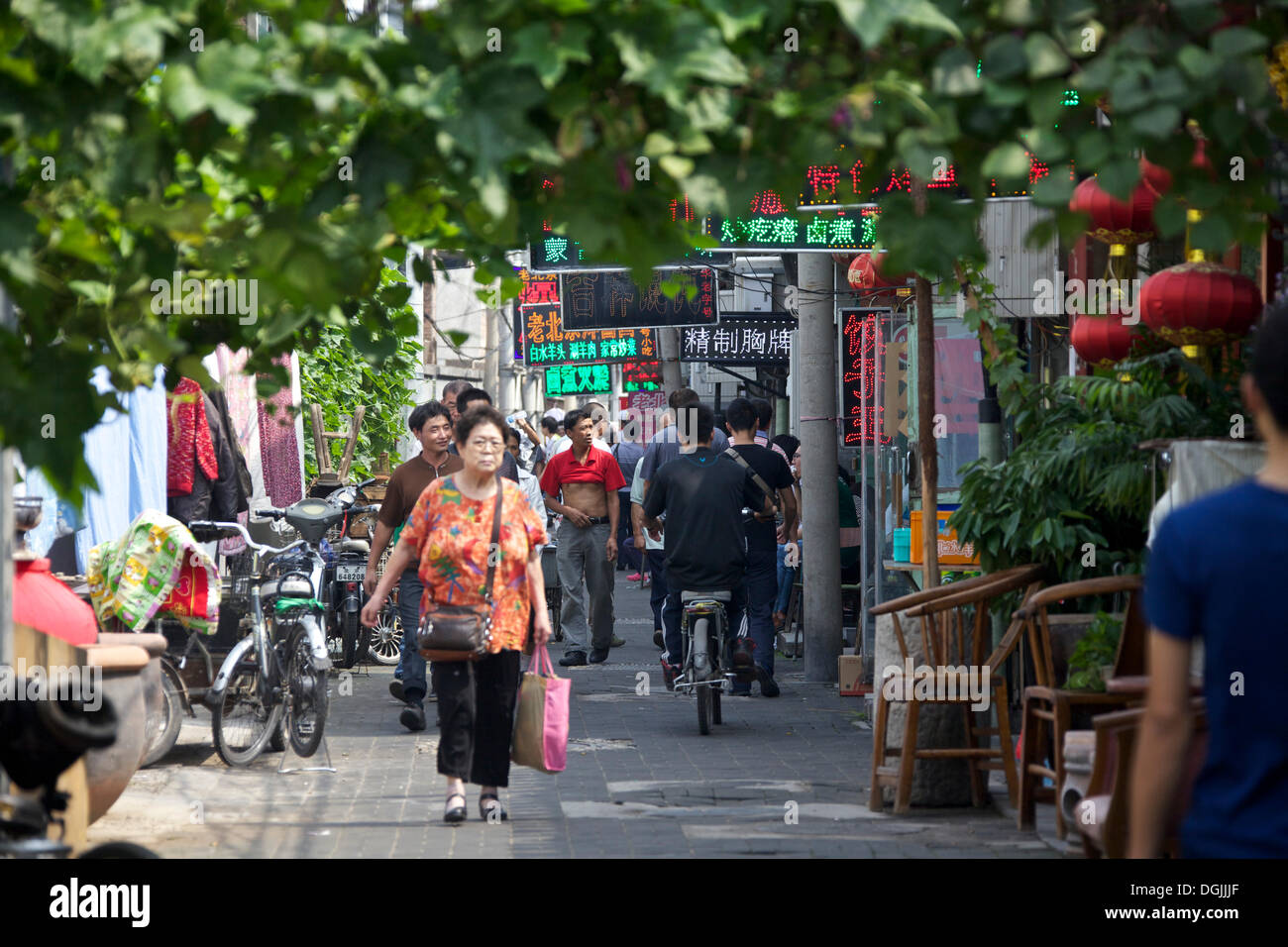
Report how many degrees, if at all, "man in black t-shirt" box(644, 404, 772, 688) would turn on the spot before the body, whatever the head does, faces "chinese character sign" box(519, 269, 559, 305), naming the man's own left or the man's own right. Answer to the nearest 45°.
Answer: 0° — they already face it

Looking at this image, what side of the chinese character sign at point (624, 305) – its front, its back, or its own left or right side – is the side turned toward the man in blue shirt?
front

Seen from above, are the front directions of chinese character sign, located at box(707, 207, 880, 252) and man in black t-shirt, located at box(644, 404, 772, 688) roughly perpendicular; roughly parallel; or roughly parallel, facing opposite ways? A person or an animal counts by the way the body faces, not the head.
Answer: roughly parallel, facing opposite ways

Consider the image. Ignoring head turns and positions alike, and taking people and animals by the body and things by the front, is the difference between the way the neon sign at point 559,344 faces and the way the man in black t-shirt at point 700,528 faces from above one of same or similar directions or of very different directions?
very different directions

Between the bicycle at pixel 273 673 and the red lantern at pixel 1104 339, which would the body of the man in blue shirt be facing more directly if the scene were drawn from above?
the red lantern

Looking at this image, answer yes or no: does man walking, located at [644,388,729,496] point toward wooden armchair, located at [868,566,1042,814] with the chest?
no

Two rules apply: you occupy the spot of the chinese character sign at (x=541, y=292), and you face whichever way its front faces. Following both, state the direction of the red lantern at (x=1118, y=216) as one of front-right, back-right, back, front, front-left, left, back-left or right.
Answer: front

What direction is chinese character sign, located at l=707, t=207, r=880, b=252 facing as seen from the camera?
toward the camera

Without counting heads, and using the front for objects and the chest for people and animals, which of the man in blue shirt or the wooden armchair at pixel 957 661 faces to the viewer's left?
the wooden armchair

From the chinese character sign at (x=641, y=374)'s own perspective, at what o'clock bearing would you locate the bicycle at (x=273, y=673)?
The bicycle is roughly at 12 o'clock from the chinese character sign.

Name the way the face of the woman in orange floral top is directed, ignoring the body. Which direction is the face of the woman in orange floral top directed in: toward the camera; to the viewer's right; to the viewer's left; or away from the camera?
toward the camera

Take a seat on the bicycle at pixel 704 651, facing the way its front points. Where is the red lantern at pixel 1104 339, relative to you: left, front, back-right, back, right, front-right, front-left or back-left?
back-right

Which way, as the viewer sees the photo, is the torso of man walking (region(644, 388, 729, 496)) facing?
away from the camera

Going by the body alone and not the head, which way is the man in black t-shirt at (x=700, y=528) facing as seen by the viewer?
away from the camera

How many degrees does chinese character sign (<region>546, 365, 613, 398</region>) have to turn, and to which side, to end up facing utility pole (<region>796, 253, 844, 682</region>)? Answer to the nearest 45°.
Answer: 0° — it already faces it

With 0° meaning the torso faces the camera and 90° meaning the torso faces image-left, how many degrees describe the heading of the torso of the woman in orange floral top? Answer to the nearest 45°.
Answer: approximately 0°

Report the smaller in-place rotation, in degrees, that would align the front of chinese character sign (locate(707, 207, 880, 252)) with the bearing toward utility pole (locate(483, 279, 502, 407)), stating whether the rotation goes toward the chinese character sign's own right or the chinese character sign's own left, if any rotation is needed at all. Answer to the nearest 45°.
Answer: approximately 180°

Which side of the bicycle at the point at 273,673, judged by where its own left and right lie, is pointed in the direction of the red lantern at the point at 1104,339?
left

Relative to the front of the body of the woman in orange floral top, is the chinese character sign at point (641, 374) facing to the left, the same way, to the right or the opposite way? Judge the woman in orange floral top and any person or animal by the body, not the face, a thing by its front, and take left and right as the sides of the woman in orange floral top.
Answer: the same way

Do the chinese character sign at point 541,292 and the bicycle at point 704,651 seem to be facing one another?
yes

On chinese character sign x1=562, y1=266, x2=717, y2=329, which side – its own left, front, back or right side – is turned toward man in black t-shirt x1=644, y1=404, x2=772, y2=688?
front

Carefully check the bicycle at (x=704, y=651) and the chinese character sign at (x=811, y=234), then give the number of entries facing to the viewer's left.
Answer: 0

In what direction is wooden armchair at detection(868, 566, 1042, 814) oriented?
to the viewer's left
